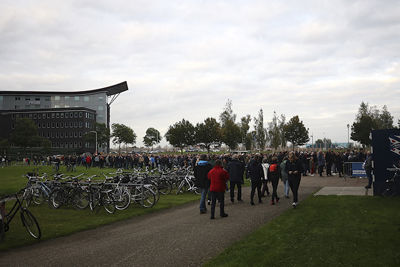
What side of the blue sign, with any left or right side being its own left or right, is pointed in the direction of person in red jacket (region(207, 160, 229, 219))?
front

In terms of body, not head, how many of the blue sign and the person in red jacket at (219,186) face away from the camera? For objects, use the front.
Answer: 1

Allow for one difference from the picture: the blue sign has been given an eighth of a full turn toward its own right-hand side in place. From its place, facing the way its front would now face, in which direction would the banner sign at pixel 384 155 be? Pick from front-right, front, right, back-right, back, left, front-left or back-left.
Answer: front-left

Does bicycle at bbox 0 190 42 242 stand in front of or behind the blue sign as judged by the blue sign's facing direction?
in front

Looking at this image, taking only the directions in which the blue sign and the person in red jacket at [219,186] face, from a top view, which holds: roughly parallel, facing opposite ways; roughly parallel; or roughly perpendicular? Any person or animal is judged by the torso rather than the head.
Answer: roughly parallel, facing opposite ways

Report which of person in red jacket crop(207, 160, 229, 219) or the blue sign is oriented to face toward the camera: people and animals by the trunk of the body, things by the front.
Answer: the blue sign

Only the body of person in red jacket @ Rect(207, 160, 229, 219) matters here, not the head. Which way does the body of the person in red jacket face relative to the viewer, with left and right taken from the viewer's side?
facing away from the viewer

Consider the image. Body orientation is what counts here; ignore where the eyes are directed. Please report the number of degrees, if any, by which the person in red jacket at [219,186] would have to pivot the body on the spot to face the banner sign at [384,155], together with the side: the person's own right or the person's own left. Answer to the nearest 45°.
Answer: approximately 45° to the person's own right

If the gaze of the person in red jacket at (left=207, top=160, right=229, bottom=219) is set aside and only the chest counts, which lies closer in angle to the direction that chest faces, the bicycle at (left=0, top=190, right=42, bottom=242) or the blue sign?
the blue sign

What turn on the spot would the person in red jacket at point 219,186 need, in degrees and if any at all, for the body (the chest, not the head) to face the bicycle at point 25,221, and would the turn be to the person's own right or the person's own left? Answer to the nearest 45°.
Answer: approximately 135° to the person's own left

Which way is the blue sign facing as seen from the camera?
toward the camera

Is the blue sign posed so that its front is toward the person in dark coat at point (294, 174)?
yes

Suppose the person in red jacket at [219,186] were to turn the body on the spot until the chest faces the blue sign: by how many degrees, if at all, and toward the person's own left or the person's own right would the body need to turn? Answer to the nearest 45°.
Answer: approximately 45° to the person's own right
